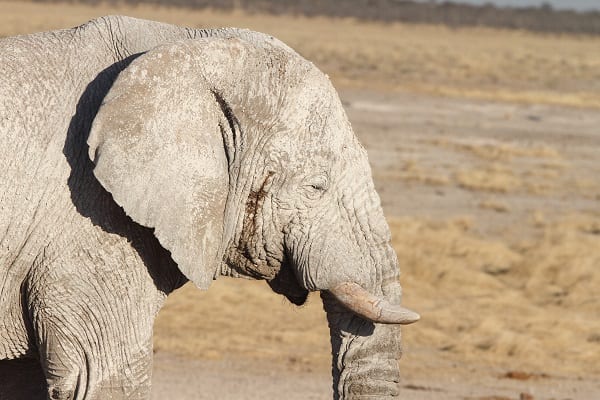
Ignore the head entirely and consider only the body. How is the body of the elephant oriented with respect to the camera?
to the viewer's right
